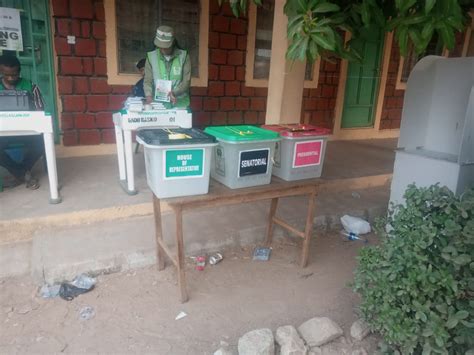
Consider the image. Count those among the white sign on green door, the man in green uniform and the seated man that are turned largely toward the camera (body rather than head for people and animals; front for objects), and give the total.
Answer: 3

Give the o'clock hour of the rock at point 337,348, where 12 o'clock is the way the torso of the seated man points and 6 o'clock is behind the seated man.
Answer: The rock is roughly at 11 o'clock from the seated man.

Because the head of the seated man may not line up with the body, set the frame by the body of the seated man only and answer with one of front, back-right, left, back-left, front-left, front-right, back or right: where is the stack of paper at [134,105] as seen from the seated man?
front-left

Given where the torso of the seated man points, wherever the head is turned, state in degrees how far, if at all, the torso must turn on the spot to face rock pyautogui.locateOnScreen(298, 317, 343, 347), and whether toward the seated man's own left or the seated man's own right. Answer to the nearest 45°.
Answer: approximately 45° to the seated man's own left

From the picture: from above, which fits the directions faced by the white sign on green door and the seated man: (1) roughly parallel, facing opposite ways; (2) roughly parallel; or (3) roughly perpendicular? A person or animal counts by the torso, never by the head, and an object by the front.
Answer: roughly parallel

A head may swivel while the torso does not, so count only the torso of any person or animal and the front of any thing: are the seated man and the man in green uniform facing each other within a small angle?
no

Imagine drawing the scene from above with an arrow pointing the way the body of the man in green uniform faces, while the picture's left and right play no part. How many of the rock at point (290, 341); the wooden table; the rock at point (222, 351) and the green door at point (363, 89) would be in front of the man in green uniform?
3

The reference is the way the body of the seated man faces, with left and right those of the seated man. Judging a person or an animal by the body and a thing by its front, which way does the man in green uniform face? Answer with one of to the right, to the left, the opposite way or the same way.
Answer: the same way

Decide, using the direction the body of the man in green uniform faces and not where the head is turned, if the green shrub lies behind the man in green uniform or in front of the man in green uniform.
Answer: in front

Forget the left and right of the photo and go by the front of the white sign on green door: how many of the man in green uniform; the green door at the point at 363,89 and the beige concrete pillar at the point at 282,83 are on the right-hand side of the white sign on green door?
0

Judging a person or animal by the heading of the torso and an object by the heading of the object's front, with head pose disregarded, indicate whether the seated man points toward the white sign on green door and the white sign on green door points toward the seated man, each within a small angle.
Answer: no

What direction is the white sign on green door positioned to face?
toward the camera

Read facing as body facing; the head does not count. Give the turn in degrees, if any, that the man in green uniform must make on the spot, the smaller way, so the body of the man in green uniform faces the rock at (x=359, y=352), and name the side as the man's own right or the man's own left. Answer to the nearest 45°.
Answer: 0° — they already face it

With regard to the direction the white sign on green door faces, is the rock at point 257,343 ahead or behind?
ahead

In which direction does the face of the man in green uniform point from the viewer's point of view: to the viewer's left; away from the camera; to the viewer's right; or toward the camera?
toward the camera

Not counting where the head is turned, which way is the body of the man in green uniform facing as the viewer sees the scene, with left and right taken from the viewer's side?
facing the viewer
